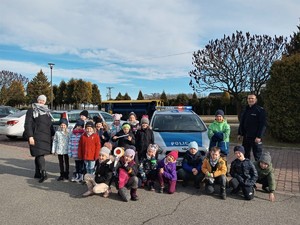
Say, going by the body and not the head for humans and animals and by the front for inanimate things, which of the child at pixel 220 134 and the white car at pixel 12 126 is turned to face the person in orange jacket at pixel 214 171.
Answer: the child

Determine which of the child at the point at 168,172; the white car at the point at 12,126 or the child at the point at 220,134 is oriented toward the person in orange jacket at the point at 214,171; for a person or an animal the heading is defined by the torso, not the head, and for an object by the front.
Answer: the child at the point at 220,134

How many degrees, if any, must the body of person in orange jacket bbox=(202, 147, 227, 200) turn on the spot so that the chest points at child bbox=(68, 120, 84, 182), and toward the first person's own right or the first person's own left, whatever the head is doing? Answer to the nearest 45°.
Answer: approximately 90° to the first person's own right

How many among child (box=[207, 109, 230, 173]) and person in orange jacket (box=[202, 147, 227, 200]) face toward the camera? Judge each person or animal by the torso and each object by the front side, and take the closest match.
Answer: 2

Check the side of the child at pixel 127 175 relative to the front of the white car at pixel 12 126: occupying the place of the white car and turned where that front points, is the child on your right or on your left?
on your right

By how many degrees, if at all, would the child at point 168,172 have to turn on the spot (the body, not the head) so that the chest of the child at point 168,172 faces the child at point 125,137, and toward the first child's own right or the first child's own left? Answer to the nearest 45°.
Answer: approximately 90° to the first child's own right

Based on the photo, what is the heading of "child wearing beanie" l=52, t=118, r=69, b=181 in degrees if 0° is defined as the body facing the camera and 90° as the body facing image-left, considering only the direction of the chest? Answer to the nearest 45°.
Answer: approximately 0°

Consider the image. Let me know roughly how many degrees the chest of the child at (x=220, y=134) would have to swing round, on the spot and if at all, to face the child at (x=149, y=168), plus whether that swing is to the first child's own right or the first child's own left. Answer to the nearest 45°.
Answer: approximately 45° to the first child's own right

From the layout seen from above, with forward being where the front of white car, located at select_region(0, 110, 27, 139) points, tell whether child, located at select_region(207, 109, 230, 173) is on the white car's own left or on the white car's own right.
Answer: on the white car's own right

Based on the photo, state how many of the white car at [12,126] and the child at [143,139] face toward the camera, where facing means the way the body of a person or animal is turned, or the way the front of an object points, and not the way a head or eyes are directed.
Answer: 1
